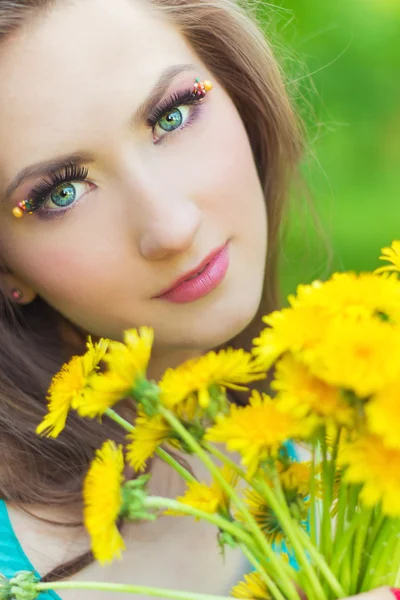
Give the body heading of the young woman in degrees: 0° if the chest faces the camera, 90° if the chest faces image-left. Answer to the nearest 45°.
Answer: approximately 0°
